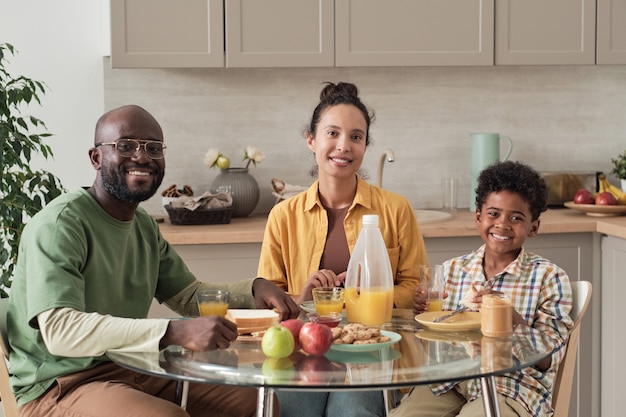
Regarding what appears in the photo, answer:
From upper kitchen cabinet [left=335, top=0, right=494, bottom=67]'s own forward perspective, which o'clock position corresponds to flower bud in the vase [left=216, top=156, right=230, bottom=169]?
The flower bud in the vase is roughly at 3 o'clock from the upper kitchen cabinet.

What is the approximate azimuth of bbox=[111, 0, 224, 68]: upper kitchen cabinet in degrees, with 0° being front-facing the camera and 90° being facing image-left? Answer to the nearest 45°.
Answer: approximately 0°

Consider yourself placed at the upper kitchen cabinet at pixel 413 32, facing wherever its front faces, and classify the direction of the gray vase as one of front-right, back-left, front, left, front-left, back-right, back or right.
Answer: right

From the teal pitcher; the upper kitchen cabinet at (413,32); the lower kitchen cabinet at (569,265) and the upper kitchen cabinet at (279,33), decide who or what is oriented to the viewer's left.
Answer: the teal pitcher

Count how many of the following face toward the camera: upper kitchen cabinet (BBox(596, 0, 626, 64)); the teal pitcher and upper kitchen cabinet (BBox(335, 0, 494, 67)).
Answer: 2

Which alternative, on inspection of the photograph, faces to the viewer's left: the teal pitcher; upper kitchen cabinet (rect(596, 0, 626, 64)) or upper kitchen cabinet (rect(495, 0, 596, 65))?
the teal pitcher

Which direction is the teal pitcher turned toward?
to the viewer's left

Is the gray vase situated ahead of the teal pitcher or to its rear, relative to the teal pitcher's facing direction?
ahead

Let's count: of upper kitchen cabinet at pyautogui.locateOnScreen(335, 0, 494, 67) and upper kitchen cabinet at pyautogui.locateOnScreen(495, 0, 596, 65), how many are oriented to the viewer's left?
0

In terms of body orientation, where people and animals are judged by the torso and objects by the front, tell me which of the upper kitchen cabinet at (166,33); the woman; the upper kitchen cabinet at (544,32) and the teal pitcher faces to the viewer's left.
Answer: the teal pitcher
